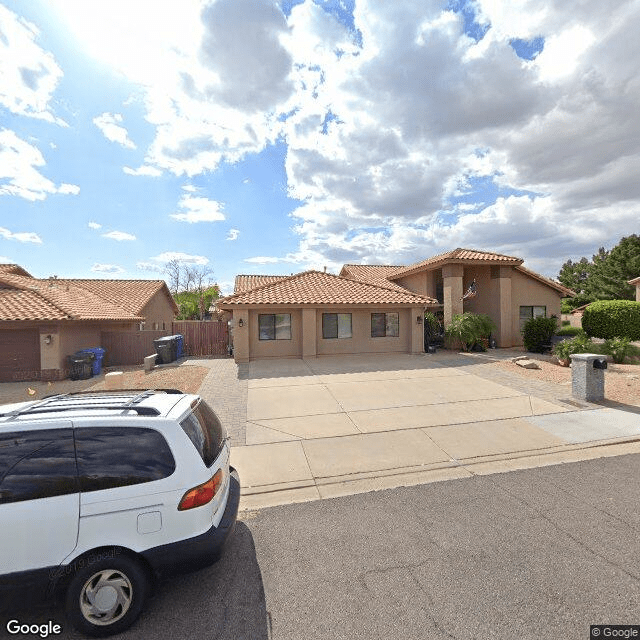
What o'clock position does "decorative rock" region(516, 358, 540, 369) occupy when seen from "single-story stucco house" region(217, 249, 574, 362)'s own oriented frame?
The decorative rock is roughly at 10 o'clock from the single-story stucco house.

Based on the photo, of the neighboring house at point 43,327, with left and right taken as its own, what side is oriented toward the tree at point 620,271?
left

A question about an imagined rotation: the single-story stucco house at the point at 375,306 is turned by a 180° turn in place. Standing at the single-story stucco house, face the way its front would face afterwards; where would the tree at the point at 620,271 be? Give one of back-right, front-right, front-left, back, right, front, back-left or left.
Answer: front-right

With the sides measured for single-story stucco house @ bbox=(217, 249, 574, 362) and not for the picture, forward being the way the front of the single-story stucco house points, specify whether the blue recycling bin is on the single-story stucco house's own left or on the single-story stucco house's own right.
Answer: on the single-story stucco house's own right

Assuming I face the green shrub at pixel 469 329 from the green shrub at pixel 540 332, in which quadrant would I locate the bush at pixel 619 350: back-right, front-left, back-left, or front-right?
back-left

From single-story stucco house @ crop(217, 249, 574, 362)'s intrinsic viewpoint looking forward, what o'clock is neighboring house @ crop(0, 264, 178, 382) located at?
The neighboring house is roughly at 2 o'clock from the single-story stucco house.

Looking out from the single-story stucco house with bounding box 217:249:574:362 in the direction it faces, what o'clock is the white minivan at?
The white minivan is roughly at 12 o'clock from the single-story stucco house.

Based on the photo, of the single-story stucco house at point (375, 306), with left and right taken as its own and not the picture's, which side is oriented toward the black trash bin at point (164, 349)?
right

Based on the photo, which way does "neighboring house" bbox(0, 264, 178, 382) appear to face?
toward the camera

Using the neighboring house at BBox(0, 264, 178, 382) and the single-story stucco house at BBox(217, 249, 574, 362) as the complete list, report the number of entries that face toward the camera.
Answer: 2

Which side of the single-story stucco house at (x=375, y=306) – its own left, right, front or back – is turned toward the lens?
front

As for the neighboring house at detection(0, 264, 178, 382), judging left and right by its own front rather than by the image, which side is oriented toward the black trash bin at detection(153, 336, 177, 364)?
left

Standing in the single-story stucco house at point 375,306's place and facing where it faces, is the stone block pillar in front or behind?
in front

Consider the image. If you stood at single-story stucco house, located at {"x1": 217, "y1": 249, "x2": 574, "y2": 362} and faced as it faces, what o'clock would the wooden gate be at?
The wooden gate is roughly at 3 o'clock from the single-story stucco house.

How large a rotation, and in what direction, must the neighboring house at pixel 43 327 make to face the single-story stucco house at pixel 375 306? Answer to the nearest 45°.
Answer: approximately 90° to its left
